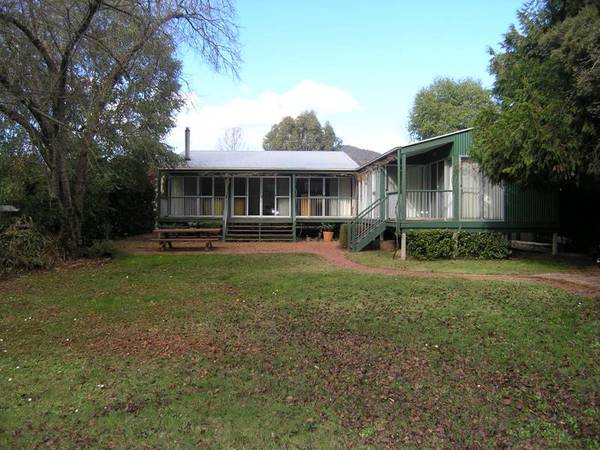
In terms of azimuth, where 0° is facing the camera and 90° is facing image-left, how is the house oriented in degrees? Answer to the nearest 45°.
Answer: approximately 0°

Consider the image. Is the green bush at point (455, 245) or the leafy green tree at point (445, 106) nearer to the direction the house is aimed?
the green bush

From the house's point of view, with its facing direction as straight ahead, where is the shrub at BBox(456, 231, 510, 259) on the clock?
The shrub is roughly at 11 o'clock from the house.

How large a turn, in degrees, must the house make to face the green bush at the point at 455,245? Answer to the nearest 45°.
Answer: approximately 45° to its left

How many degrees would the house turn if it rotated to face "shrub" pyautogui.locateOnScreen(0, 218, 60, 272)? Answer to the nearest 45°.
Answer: approximately 45° to its right

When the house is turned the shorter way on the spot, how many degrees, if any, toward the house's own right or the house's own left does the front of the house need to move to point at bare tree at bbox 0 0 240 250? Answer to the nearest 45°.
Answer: approximately 45° to the house's own right

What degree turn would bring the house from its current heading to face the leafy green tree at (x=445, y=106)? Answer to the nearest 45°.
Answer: approximately 180°

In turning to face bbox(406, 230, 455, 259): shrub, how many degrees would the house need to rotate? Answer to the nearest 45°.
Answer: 0° — it already faces it
